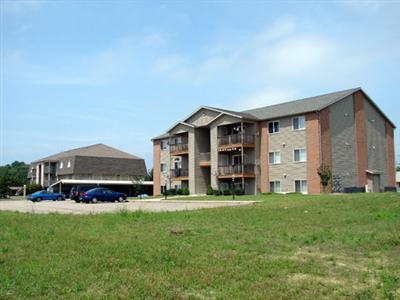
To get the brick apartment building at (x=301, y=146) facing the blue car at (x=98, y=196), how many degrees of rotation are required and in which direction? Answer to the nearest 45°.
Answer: approximately 45° to its right

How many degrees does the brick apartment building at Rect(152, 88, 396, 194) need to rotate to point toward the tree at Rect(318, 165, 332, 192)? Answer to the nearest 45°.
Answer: approximately 45° to its left

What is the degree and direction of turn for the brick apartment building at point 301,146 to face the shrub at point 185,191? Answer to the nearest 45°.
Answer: approximately 45° to its right

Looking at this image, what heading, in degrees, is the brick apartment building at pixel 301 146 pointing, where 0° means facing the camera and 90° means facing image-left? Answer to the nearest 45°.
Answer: approximately 45°
